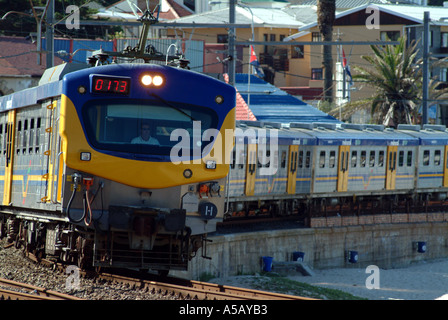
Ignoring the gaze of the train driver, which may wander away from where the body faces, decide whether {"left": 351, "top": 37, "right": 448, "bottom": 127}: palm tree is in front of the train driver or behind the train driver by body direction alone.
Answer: behind

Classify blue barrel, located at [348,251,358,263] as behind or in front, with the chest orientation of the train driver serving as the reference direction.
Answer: behind

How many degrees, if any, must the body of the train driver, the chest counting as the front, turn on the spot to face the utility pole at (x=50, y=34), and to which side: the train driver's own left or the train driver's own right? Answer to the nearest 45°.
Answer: approximately 180°

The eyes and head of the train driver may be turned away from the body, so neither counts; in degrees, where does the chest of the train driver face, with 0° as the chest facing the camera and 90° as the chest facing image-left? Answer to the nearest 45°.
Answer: approximately 0°
